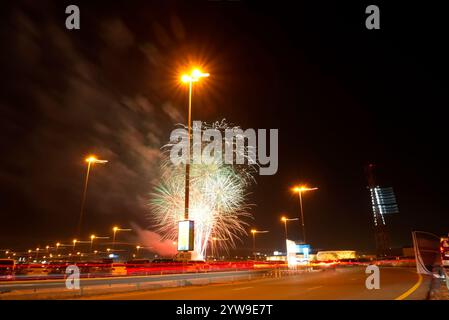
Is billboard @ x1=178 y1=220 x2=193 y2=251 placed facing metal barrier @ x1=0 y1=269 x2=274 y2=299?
yes

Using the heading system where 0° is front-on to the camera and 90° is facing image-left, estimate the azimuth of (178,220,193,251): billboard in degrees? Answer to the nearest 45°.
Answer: approximately 45°
